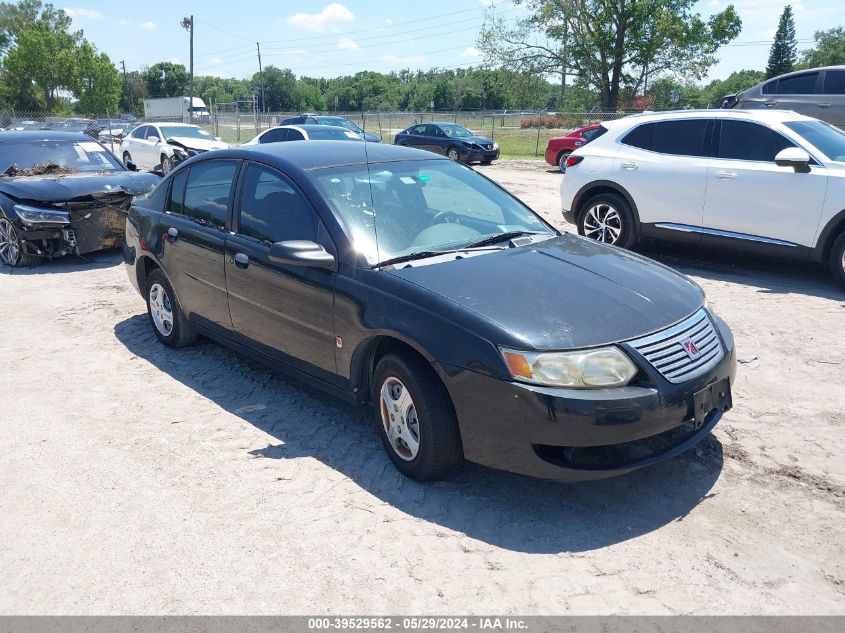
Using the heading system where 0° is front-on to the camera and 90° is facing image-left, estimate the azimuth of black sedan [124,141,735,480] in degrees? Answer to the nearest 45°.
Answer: approximately 315°

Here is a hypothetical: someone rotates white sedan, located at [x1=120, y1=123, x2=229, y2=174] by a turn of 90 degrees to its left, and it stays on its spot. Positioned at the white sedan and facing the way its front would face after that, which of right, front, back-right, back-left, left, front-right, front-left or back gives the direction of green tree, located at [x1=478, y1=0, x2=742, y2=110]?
front

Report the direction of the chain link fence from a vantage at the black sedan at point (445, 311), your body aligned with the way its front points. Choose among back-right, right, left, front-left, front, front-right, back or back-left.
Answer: back-left

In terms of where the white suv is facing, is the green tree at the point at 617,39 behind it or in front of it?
behind

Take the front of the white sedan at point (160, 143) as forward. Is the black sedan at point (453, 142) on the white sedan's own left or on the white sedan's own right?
on the white sedan's own left

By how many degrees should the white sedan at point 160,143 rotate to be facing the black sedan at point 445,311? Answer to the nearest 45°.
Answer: approximately 45° to its right

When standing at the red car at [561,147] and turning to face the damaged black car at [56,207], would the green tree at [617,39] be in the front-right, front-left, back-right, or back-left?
back-right

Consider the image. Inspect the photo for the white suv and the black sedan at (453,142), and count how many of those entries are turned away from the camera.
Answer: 0

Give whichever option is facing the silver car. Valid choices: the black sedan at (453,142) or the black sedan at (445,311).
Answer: the black sedan at (453,142)

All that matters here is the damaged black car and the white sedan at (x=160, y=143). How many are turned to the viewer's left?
0
